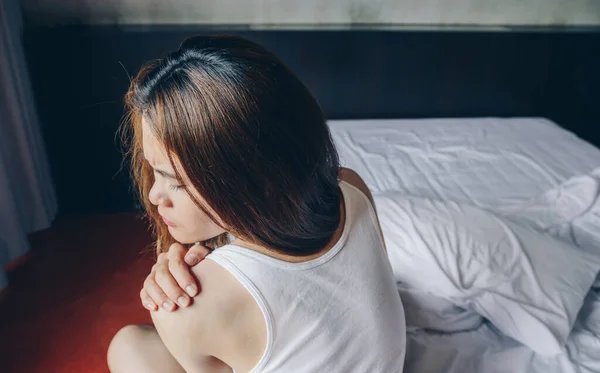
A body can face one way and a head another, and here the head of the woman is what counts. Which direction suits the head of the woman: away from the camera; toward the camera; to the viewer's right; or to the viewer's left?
to the viewer's left

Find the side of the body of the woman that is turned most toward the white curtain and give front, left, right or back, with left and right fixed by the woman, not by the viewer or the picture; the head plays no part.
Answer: front

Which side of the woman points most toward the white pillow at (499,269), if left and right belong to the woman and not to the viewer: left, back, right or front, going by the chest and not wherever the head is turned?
right

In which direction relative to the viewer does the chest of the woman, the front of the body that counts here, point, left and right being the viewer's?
facing away from the viewer and to the left of the viewer

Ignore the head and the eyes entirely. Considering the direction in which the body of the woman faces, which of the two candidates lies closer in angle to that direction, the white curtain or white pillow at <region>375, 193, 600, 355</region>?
the white curtain
